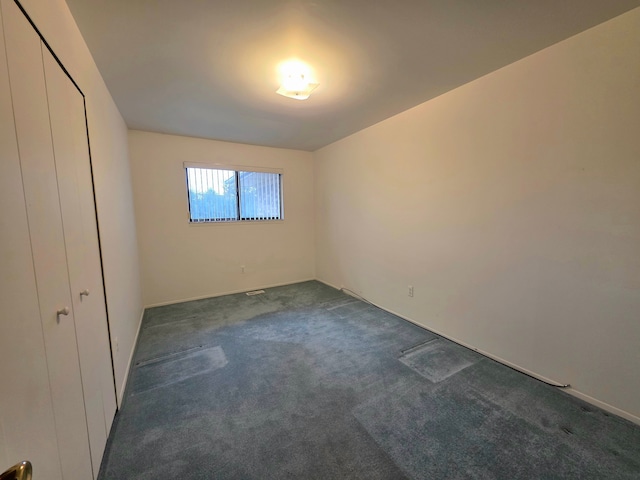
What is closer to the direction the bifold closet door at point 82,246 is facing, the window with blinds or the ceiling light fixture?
the ceiling light fixture

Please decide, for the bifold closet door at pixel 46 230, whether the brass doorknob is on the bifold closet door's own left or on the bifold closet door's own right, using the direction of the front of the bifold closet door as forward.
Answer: on the bifold closet door's own right

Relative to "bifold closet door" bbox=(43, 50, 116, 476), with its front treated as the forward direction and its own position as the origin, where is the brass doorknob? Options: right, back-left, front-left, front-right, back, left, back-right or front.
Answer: right

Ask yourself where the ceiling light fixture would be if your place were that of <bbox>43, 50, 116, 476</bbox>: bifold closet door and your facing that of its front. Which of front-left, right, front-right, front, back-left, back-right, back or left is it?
front

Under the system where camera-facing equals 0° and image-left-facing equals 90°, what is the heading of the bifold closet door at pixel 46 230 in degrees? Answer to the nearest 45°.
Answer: approximately 270°

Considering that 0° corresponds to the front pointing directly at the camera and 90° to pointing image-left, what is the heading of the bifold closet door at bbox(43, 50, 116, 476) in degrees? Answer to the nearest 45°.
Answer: approximately 270°

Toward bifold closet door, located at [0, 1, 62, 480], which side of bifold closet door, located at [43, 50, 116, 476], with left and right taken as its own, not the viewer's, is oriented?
right

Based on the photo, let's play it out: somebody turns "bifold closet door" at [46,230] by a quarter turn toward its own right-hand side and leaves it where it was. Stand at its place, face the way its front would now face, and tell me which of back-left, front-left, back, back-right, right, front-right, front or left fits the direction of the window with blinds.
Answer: back-left

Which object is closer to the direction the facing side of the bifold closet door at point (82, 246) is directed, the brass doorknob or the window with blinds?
the window with blinds
